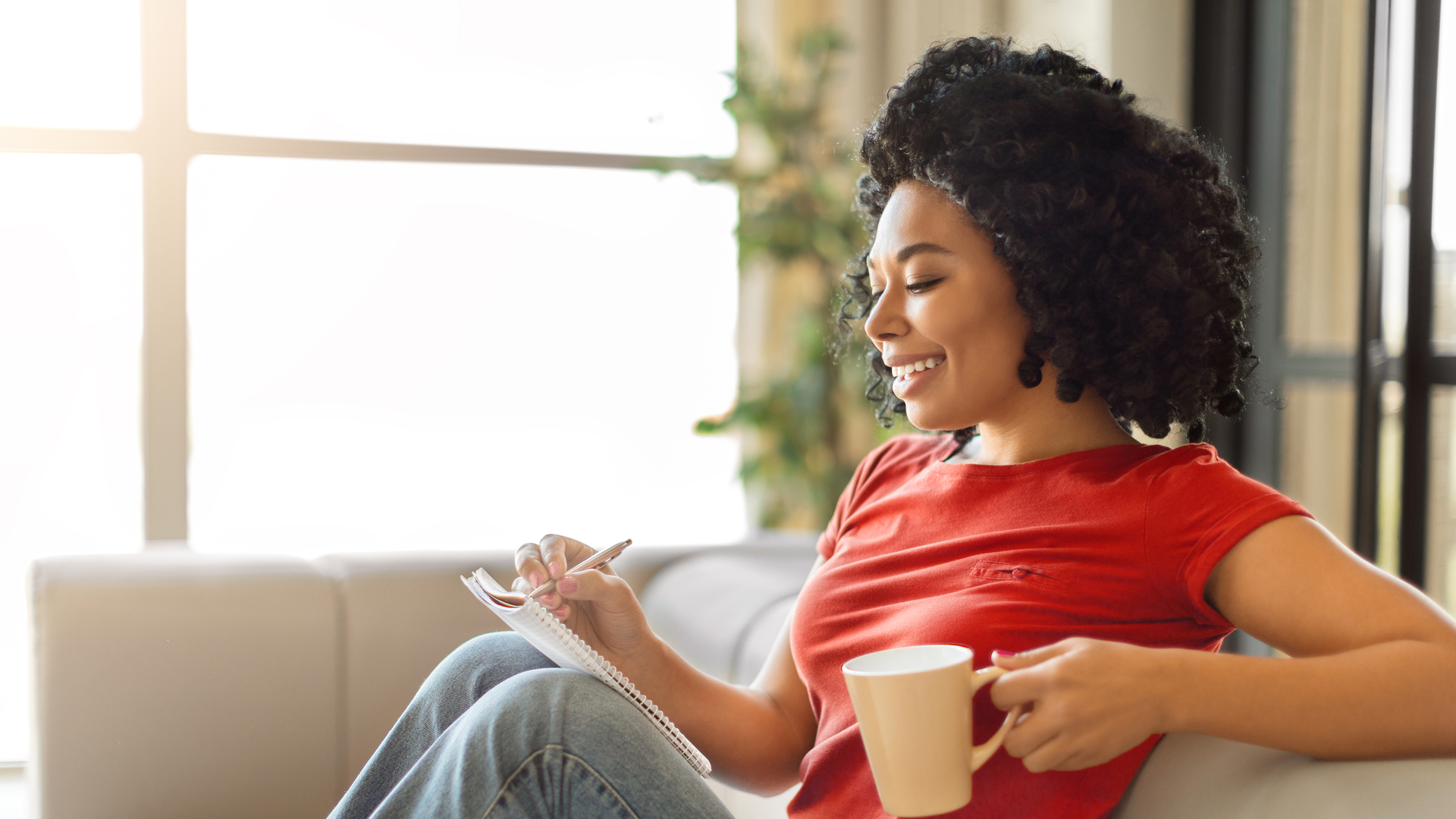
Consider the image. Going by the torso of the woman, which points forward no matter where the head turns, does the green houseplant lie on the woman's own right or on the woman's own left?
on the woman's own right
